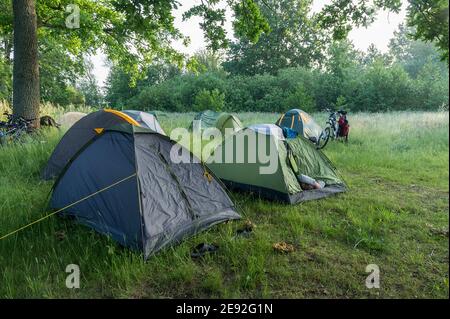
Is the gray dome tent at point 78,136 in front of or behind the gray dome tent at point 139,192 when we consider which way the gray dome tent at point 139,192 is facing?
behind

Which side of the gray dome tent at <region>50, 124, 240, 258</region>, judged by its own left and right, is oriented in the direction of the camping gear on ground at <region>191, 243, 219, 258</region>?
front

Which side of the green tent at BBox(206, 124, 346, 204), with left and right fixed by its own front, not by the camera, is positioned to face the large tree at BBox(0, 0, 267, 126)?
back

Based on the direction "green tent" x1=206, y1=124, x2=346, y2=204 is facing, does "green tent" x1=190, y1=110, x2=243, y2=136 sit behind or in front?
behind

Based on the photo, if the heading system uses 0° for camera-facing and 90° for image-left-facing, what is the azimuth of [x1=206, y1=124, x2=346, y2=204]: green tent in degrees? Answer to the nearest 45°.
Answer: approximately 315°

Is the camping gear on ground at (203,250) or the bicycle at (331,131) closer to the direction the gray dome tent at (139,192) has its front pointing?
the camping gear on ground

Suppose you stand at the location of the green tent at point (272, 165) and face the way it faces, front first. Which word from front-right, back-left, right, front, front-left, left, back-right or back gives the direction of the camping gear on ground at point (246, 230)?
front-right

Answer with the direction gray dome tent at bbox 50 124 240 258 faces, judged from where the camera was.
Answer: facing the viewer and to the right of the viewer

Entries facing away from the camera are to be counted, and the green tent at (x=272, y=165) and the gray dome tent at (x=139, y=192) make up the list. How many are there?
0

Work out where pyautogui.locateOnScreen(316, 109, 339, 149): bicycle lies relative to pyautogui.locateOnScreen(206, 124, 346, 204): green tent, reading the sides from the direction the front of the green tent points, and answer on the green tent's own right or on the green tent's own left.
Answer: on the green tent's own left
